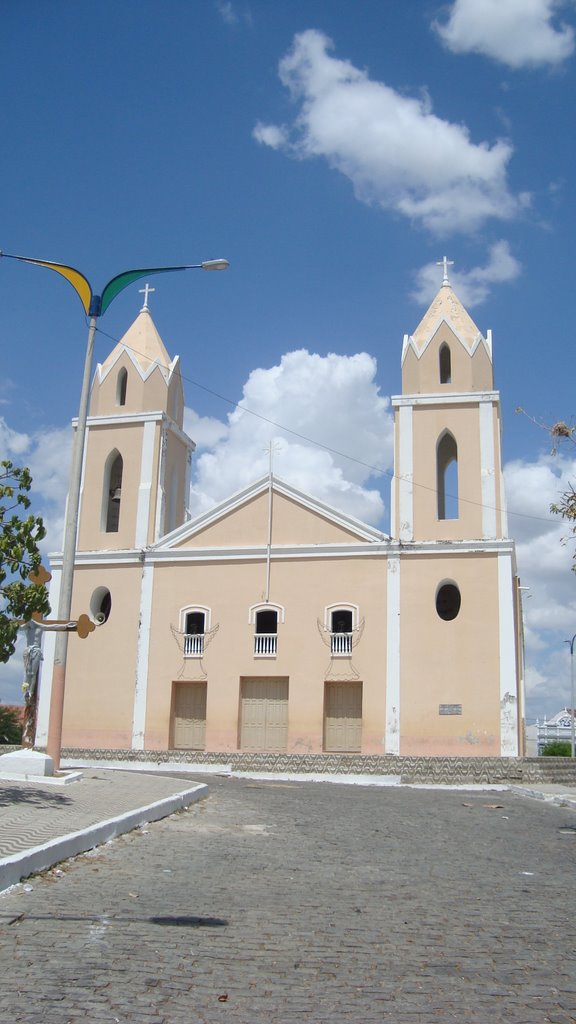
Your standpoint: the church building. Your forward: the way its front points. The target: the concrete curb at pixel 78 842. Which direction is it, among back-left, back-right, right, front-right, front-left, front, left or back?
front

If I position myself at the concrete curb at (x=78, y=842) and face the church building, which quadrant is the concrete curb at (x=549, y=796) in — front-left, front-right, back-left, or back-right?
front-right

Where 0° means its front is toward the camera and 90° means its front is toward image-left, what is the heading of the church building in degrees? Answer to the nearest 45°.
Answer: approximately 0°

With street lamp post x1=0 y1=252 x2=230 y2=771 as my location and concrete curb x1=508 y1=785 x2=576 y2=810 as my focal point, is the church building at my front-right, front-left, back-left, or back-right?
front-left

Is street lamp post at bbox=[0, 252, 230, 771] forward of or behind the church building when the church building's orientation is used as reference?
forward

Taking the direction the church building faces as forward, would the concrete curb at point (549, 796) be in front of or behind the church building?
in front
